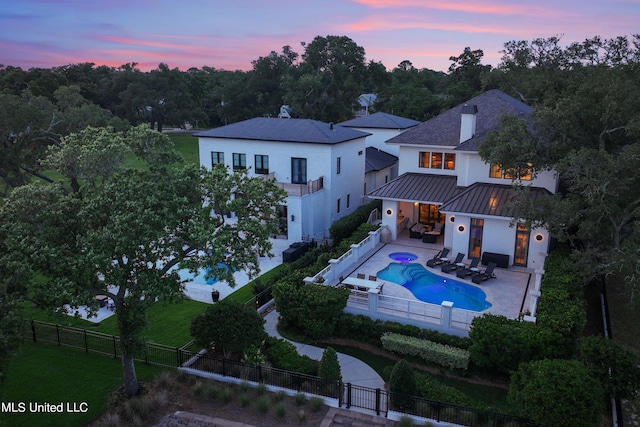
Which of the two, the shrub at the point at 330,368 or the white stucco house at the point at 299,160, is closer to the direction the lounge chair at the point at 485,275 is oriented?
the shrub

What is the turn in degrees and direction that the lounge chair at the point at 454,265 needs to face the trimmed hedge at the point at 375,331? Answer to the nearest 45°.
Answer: approximately 45° to its left

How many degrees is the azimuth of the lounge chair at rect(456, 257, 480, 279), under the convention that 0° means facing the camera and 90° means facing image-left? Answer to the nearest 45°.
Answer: approximately 45°

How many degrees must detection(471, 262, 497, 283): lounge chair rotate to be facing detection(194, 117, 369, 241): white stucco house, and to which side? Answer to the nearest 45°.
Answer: approximately 90° to its right

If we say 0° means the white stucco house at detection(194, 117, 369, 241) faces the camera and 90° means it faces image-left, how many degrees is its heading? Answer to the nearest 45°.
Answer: approximately 45°

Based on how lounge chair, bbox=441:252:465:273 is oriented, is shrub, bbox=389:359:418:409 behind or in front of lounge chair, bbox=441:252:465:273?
in front

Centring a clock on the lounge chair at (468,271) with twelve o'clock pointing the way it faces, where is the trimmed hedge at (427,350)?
The trimmed hedge is roughly at 11 o'clock from the lounge chair.

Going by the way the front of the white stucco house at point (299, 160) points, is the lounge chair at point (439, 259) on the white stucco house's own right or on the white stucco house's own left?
on the white stucco house's own left

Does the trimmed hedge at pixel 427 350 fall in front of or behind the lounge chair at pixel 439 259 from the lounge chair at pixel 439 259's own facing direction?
in front

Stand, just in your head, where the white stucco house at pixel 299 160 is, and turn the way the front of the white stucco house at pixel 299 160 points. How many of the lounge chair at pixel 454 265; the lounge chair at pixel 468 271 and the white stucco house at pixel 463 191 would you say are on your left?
3

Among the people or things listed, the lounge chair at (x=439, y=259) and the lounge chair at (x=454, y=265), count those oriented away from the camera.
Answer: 0
